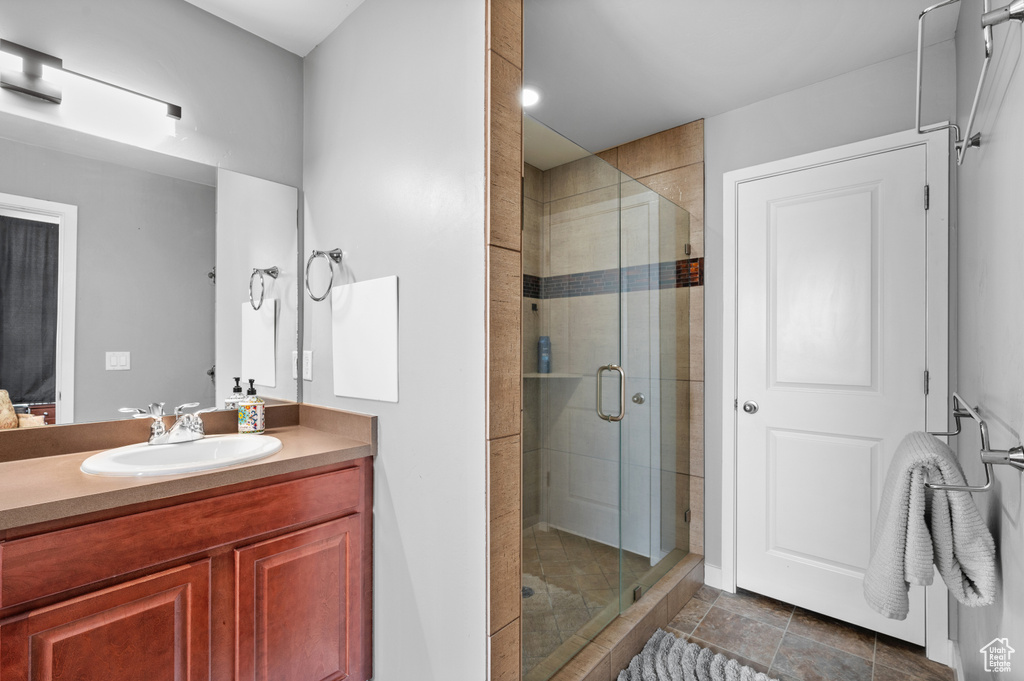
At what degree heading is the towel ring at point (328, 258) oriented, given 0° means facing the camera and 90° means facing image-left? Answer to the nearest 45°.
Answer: approximately 45°

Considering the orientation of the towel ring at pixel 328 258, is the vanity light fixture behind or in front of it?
in front

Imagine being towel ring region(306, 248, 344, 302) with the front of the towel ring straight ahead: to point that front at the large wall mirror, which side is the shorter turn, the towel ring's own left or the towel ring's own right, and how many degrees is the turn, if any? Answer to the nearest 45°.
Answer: approximately 45° to the towel ring's own right

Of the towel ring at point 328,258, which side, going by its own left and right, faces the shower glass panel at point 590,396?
left

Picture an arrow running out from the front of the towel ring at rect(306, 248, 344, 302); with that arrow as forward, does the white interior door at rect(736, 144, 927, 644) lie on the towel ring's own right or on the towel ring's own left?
on the towel ring's own left

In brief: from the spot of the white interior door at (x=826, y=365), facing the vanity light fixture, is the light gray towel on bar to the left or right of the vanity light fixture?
left

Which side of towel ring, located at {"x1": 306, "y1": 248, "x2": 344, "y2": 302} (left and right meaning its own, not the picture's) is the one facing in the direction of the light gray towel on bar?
left
